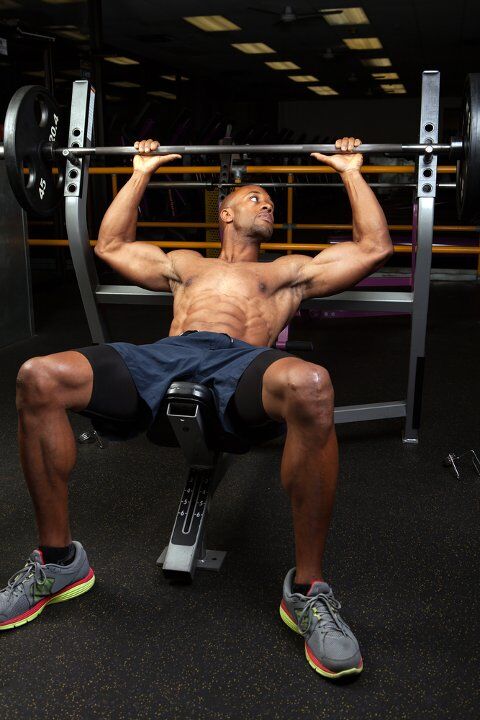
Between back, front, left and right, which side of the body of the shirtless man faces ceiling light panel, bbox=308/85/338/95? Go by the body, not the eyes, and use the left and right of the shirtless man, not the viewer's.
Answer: back

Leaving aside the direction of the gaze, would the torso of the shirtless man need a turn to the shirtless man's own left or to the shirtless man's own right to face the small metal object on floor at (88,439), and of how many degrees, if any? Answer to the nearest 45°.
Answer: approximately 135° to the shirtless man's own right

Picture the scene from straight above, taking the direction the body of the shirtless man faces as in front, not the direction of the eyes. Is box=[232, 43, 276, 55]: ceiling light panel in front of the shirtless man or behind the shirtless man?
behind

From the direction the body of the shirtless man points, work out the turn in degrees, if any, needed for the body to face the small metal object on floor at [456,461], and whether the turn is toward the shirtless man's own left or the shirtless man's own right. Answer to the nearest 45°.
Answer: approximately 135° to the shirtless man's own left

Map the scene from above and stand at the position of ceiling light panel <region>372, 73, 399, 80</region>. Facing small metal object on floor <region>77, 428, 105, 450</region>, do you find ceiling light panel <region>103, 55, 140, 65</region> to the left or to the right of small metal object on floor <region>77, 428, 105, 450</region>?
right

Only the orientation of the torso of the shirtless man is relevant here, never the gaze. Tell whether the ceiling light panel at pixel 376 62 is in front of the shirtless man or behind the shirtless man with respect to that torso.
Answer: behind

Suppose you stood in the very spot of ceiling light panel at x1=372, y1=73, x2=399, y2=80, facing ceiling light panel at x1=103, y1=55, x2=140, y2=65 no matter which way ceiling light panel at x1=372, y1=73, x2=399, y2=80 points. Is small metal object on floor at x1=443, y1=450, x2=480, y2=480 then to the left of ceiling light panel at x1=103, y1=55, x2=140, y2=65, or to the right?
left

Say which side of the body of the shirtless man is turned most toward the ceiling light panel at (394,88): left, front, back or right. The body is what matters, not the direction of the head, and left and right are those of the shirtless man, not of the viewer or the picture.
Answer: back

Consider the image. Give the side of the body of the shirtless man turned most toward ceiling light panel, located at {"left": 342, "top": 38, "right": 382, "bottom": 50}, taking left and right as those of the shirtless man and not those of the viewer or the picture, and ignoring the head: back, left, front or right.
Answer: back

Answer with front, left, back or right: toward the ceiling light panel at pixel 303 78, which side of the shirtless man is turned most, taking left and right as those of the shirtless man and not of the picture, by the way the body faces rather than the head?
back

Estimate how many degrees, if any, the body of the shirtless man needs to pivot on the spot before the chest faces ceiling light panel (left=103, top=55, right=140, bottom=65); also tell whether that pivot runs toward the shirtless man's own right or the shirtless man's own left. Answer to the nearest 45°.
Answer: approximately 180°

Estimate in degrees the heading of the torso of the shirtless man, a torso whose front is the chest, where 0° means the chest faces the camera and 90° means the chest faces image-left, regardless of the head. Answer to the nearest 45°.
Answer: approximately 0°
